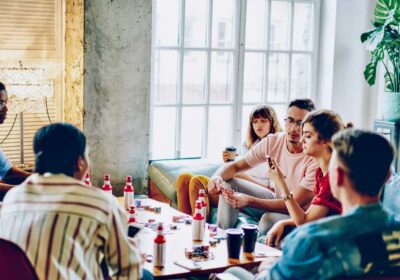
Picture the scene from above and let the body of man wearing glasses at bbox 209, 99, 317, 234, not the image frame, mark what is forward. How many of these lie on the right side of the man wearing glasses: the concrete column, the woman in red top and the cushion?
2

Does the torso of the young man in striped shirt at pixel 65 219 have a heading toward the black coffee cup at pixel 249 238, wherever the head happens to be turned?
no

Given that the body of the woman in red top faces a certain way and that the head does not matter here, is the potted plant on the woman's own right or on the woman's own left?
on the woman's own right

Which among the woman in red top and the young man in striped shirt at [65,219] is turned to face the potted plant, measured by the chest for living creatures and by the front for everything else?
the young man in striped shirt

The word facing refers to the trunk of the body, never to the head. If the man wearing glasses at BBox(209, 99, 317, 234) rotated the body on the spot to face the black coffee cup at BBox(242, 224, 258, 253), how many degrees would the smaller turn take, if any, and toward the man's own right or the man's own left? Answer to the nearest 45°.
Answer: approximately 45° to the man's own left

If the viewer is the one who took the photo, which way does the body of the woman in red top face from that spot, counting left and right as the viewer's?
facing to the left of the viewer

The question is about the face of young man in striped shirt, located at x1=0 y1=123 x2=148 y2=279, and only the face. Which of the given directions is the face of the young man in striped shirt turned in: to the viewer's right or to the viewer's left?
to the viewer's right

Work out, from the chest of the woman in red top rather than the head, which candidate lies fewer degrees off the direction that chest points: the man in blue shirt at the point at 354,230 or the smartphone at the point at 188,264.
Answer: the smartphone

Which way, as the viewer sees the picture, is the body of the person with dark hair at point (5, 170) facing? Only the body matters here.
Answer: to the viewer's right

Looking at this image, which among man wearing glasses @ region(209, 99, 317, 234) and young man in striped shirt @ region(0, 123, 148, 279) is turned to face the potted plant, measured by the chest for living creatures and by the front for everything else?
the young man in striped shirt
